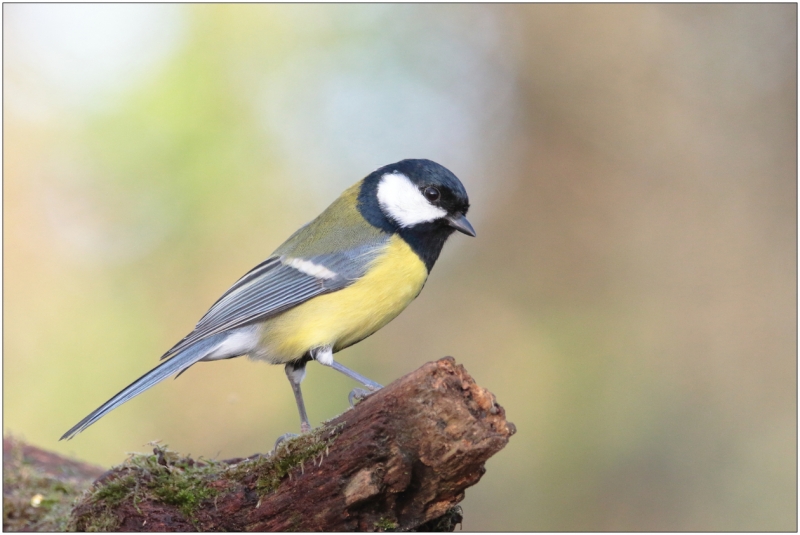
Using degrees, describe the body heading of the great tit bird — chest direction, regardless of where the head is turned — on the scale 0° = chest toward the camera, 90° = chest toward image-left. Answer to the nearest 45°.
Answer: approximately 270°
